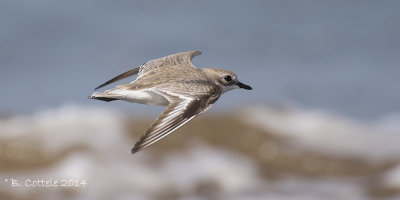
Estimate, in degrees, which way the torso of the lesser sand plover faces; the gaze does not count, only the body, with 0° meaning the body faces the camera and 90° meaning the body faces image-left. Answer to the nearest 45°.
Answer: approximately 270°
